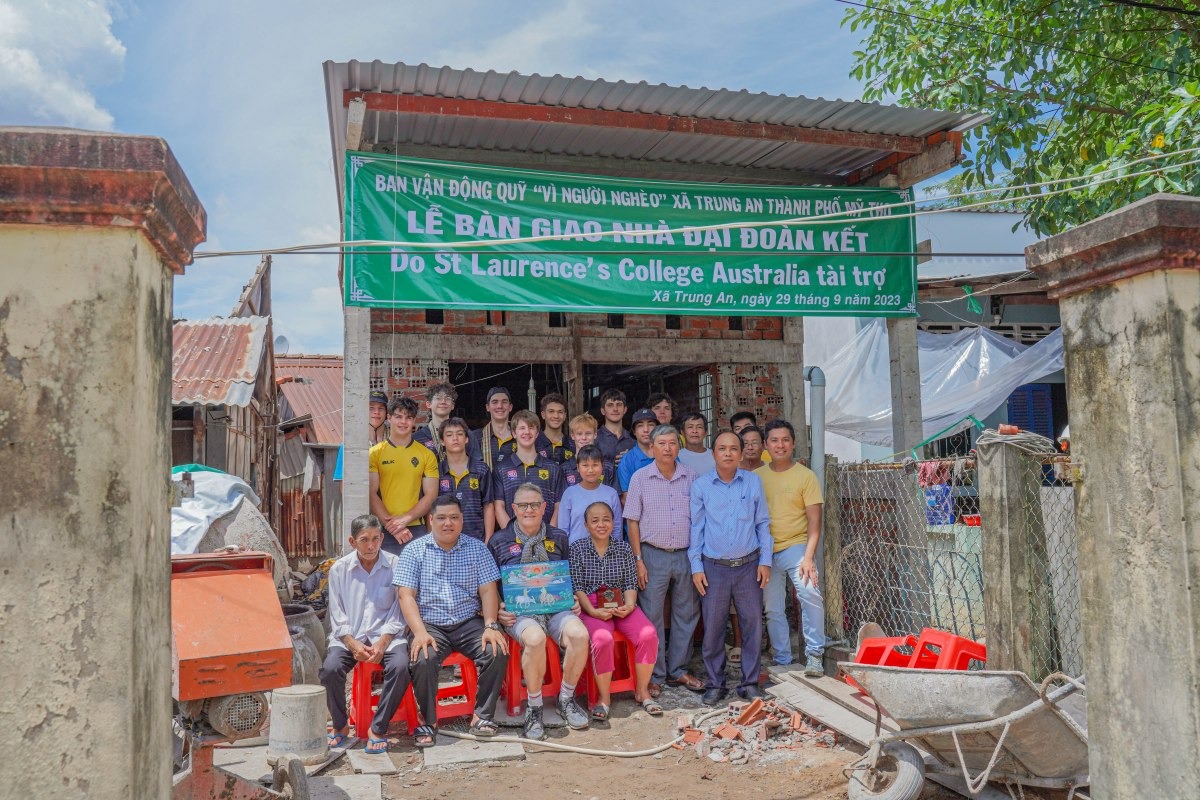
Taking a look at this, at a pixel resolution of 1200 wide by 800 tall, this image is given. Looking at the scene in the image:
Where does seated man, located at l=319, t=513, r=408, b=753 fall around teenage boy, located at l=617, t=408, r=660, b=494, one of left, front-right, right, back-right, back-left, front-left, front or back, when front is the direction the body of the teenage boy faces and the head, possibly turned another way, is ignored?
front-right

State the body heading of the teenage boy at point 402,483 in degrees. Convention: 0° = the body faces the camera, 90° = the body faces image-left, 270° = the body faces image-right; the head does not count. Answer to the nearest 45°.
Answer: approximately 0°

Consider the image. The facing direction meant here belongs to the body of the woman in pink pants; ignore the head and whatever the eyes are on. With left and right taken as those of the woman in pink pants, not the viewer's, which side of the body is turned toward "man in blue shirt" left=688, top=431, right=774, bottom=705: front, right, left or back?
left

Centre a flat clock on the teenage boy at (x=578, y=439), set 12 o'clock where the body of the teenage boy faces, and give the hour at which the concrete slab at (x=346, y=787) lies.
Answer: The concrete slab is roughly at 1 o'clock from the teenage boy.

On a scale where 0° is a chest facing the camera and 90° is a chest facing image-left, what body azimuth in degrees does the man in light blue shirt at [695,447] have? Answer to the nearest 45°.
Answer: approximately 0°

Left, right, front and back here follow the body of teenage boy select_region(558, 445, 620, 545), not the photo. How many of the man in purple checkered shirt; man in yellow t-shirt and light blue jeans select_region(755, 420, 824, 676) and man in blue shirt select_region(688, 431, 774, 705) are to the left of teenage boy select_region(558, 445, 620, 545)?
3

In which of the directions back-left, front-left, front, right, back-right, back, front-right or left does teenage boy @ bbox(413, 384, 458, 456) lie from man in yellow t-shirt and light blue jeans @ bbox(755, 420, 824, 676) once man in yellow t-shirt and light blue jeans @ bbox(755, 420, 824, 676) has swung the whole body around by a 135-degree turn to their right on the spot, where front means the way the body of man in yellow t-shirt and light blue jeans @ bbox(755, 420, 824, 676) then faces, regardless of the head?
front-left

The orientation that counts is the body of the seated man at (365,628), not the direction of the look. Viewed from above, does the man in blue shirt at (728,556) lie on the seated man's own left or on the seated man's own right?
on the seated man's own left

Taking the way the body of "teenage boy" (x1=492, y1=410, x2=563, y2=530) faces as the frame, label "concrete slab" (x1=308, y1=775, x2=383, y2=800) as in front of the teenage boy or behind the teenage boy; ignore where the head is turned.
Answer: in front

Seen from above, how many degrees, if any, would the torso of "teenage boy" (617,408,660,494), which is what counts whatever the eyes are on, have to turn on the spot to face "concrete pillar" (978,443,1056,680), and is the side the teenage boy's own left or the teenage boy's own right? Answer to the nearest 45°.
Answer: approximately 45° to the teenage boy's own left

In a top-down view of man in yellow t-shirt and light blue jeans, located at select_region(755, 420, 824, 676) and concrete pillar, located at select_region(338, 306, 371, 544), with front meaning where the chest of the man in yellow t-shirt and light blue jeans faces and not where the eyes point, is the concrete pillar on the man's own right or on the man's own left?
on the man's own right
